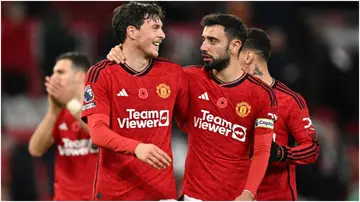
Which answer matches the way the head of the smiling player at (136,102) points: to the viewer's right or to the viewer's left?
to the viewer's right
